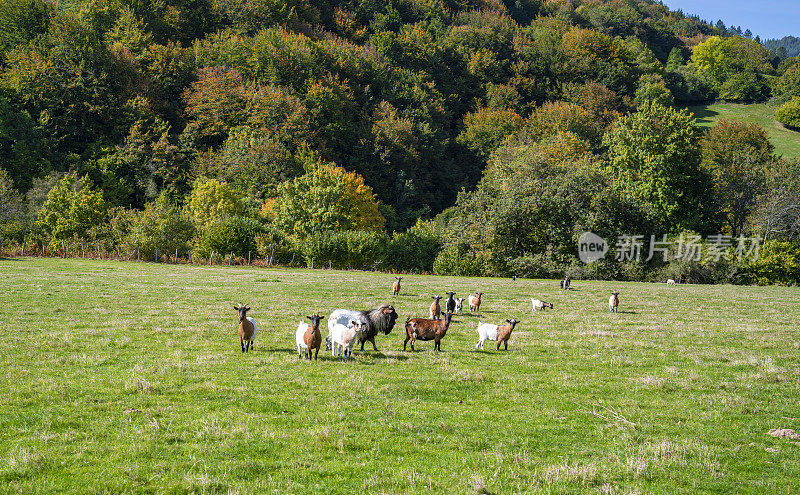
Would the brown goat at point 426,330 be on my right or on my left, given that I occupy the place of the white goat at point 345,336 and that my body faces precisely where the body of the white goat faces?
on my left

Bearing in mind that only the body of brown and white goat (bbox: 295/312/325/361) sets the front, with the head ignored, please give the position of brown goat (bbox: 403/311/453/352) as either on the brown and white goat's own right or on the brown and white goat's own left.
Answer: on the brown and white goat's own left

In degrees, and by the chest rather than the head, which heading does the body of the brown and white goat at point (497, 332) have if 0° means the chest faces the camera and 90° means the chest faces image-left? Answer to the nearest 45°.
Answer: approximately 270°

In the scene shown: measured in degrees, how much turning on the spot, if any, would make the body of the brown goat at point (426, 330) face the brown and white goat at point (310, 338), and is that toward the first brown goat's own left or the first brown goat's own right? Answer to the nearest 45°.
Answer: approximately 135° to the first brown goat's own right

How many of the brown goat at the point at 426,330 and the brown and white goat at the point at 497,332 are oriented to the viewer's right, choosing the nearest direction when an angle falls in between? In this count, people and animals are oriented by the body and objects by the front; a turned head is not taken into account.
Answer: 2

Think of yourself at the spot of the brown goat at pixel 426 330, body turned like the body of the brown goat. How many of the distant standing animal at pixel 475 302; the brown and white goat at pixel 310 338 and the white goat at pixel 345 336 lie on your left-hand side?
1

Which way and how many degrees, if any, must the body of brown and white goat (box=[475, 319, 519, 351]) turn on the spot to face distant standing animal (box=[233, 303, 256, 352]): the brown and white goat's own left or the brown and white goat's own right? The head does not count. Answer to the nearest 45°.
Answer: approximately 135° to the brown and white goat's own right

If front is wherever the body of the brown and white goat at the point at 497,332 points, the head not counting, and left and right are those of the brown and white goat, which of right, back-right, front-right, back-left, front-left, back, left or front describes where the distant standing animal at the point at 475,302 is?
left

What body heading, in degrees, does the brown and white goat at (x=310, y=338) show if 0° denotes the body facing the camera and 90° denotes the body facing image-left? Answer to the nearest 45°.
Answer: approximately 315°

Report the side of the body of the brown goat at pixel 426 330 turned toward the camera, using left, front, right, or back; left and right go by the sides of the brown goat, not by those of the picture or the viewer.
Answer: right

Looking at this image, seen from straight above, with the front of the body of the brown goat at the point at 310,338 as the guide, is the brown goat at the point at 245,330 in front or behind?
behind
